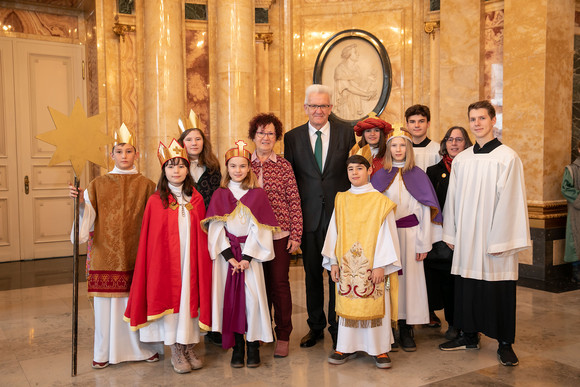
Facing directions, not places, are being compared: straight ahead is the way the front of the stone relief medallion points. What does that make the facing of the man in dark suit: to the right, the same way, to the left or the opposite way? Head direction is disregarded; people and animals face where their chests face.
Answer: the same way

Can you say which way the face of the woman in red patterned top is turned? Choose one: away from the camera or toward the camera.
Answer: toward the camera

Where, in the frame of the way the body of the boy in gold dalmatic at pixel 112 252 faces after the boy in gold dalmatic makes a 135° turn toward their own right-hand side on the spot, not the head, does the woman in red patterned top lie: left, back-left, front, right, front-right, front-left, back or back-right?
back-right

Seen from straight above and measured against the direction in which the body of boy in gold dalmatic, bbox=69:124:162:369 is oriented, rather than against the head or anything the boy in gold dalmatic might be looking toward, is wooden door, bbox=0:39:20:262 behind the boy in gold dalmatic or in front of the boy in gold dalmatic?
behind

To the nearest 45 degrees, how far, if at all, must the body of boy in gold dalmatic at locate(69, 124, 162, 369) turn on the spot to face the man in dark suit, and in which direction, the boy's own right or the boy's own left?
approximately 90° to the boy's own left

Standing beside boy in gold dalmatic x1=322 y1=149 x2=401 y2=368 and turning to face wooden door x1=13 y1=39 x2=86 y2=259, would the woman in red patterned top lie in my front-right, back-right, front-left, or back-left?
front-left

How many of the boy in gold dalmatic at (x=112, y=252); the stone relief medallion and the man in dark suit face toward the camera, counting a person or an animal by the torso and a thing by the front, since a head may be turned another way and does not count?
3

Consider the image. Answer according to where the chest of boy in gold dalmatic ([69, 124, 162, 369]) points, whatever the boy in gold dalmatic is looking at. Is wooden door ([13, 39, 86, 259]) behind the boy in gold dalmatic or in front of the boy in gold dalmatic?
behind

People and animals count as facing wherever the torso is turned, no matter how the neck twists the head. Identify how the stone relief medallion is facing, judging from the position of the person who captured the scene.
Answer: facing the viewer

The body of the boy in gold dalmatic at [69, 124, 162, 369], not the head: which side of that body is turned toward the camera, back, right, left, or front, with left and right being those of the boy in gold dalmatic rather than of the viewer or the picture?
front

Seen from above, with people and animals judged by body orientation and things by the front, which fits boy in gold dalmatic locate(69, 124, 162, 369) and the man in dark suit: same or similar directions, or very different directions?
same or similar directions

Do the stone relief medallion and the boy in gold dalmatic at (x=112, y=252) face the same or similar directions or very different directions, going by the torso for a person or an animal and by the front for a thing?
same or similar directions

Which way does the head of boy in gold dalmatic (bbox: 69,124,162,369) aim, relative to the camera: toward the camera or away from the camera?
toward the camera

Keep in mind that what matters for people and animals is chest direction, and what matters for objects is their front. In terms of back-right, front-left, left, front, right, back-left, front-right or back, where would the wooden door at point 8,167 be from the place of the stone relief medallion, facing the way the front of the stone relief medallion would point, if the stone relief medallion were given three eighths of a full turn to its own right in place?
front-left

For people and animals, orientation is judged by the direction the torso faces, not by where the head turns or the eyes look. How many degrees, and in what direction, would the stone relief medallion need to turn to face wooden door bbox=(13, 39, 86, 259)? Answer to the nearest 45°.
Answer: approximately 90° to its right
